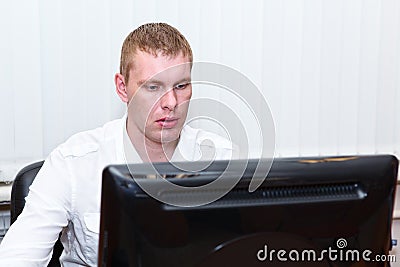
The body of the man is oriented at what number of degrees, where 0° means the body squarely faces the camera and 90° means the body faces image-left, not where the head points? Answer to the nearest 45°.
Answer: approximately 315°
